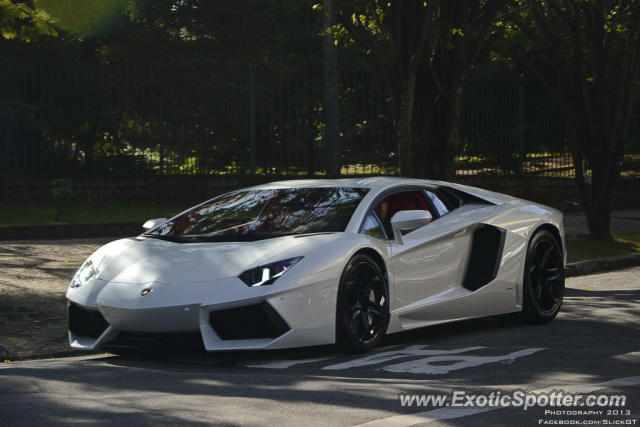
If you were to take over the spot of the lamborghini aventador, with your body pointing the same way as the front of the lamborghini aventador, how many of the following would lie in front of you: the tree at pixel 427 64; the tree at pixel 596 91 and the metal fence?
0

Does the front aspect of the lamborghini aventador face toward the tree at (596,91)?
no

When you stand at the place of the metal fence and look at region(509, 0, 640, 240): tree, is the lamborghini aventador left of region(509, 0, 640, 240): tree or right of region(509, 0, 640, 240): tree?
right

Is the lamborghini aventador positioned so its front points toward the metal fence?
no

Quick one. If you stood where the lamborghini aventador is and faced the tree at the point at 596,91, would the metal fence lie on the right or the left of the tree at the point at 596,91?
left

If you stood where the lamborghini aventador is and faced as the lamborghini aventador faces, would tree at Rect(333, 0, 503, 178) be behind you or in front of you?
behind
